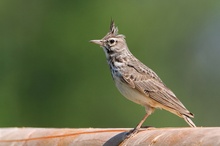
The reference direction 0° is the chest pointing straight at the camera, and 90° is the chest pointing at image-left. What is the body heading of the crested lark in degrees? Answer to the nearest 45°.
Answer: approximately 90°
